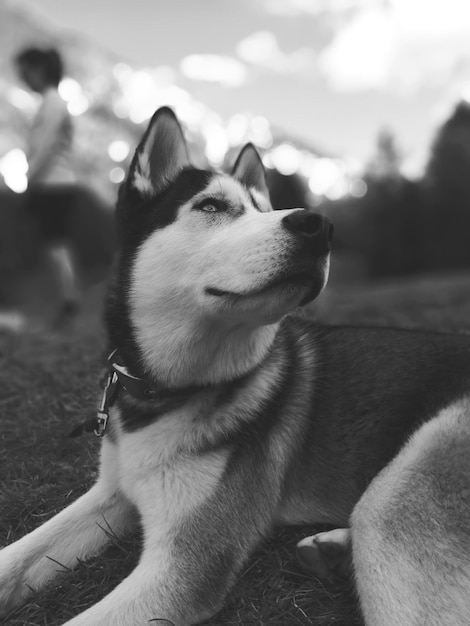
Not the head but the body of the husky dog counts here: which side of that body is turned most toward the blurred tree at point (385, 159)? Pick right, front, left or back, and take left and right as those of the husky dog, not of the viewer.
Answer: back

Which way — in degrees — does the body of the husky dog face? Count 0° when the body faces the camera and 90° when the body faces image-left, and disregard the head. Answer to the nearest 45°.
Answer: approximately 45°

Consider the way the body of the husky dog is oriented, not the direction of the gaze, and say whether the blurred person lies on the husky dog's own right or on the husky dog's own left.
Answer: on the husky dog's own right

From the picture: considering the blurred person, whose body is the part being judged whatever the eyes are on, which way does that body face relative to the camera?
to the viewer's left

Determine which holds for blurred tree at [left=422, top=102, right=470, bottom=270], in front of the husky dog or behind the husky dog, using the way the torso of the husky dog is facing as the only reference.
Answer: behind

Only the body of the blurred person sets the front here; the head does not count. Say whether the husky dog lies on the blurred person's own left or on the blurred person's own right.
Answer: on the blurred person's own left

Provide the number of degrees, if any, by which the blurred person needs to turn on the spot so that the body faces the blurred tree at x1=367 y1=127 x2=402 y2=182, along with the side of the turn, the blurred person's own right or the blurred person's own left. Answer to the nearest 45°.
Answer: approximately 135° to the blurred person's own right
